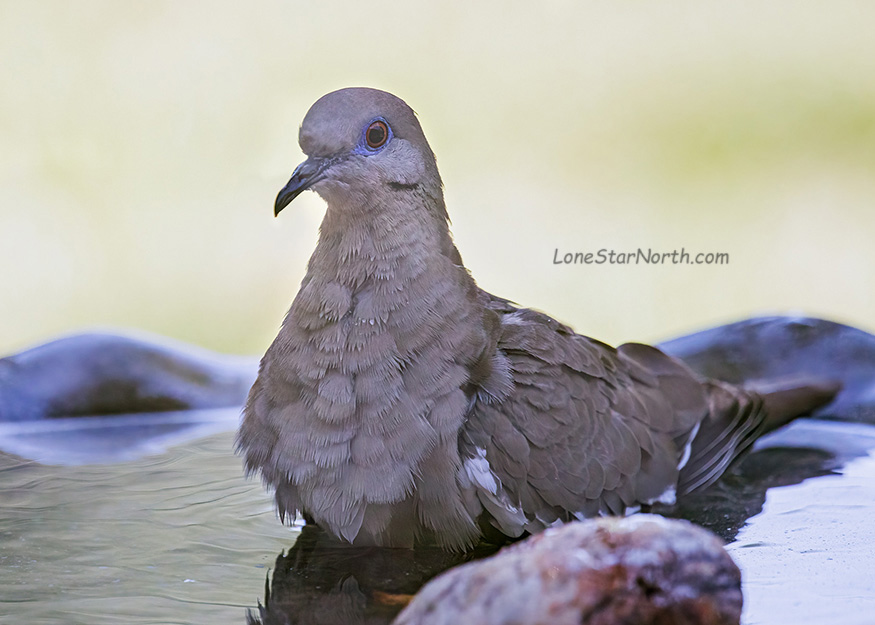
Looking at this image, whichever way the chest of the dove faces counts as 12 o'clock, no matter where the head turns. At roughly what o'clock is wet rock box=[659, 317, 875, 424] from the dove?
The wet rock is roughly at 6 o'clock from the dove.

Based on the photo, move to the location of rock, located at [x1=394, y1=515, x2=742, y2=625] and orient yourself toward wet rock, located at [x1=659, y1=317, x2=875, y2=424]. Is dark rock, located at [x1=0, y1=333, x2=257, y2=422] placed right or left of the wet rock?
left

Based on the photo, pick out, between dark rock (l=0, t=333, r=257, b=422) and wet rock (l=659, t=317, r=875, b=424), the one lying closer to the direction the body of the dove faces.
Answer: the dark rock

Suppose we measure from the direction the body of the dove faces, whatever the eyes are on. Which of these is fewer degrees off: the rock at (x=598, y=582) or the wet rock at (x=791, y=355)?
the rock

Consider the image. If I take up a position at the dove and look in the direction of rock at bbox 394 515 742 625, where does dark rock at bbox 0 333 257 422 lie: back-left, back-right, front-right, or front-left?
back-right

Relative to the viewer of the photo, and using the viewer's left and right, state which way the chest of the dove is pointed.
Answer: facing the viewer and to the left of the viewer

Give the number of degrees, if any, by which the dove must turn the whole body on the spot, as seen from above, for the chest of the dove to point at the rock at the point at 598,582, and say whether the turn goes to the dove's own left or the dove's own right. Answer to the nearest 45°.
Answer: approximately 90° to the dove's own left

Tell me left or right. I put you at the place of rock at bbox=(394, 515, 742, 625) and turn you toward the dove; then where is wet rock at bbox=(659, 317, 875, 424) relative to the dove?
right

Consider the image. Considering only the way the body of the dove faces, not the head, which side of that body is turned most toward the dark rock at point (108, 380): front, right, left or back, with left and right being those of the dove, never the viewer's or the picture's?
right
